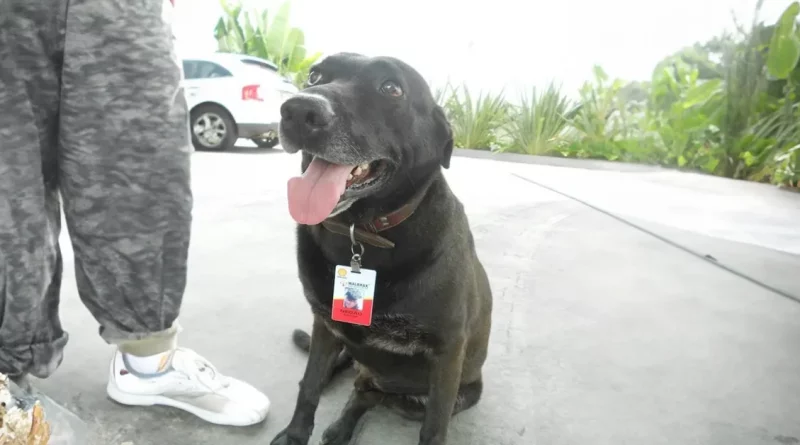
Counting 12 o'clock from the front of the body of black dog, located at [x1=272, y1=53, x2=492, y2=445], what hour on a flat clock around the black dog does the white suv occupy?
The white suv is roughly at 4 o'clock from the black dog.

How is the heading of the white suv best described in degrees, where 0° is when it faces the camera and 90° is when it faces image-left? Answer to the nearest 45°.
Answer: approximately 135°

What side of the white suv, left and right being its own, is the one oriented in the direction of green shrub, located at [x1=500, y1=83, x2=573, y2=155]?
back

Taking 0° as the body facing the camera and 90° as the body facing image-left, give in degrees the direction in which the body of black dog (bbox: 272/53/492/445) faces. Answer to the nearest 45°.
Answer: approximately 45°

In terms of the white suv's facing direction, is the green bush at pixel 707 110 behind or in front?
behind

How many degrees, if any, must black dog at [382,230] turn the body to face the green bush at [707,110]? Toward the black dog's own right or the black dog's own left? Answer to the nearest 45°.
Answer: approximately 180°

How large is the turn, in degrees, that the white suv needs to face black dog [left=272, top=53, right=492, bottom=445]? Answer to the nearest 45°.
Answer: approximately 135° to its left

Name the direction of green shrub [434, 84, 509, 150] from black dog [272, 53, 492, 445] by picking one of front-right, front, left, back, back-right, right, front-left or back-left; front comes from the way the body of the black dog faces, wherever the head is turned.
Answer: back-right

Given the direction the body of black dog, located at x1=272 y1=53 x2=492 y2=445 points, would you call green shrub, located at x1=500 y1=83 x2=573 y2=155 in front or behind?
behind

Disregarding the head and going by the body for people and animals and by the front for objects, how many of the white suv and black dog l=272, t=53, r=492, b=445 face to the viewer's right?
0

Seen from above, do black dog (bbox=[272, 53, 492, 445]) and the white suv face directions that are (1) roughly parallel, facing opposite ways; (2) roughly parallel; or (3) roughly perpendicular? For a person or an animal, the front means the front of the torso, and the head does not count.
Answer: roughly perpendicular
